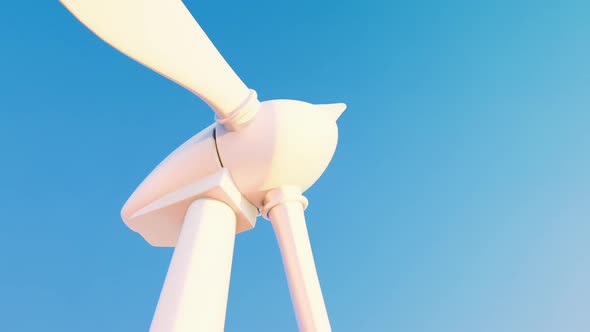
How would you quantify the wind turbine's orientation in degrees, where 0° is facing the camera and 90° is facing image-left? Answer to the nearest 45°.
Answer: approximately 315°
